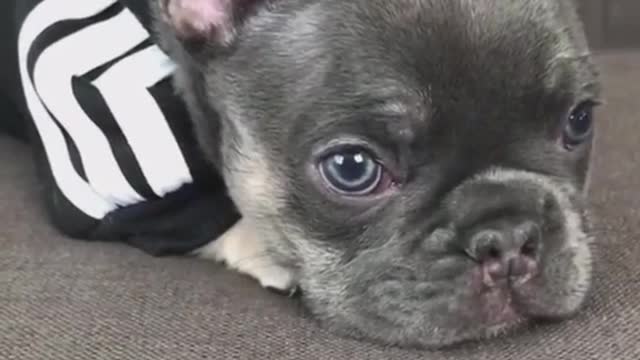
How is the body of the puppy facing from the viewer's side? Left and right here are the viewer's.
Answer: facing the viewer and to the right of the viewer
